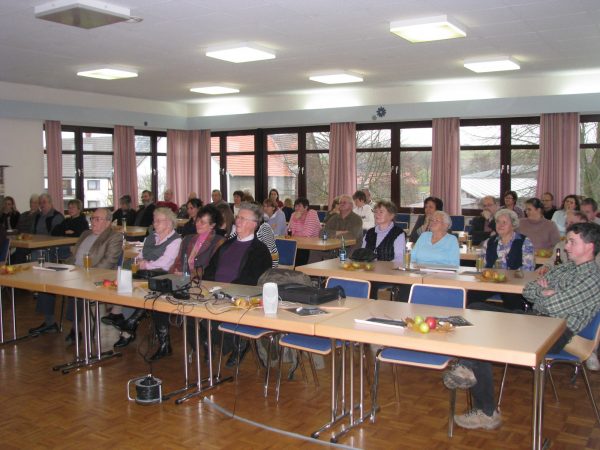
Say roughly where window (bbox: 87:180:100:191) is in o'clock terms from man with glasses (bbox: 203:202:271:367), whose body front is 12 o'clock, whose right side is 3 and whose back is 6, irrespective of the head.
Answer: The window is roughly at 4 o'clock from the man with glasses.

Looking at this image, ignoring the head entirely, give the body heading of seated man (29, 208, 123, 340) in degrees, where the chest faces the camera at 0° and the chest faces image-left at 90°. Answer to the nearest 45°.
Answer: approximately 45°

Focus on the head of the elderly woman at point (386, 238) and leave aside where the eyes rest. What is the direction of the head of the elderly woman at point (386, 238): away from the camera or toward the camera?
toward the camera

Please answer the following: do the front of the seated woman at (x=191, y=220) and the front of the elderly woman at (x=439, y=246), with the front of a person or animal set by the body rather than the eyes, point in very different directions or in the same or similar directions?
same or similar directions

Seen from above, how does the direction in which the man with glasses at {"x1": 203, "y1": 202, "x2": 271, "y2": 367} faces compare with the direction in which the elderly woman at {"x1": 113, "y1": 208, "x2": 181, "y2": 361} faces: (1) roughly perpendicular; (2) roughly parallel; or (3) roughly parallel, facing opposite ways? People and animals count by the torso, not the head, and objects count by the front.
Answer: roughly parallel

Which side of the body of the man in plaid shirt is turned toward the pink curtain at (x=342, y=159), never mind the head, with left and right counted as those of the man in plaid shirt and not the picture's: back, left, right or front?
right

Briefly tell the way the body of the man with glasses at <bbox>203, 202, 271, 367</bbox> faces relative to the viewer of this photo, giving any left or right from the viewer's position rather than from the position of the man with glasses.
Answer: facing the viewer and to the left of the viewer

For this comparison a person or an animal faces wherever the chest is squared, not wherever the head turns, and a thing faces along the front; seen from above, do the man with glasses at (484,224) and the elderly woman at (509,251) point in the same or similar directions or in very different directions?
same or similar directions

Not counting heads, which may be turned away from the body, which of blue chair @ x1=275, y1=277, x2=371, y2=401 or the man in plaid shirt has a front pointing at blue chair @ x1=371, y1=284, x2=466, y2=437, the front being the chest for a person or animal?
the man in plaid shirt

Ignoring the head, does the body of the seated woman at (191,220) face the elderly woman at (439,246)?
no

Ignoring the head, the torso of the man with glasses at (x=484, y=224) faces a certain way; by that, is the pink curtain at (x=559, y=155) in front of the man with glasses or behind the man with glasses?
behind

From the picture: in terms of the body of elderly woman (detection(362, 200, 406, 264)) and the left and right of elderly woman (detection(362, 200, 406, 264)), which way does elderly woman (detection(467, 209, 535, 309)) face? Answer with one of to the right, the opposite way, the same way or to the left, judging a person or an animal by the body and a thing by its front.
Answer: the same way

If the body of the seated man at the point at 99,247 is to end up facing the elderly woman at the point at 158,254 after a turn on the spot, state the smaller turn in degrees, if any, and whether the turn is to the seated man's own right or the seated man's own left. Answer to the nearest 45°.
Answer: approximately 90° to the seated man's own left

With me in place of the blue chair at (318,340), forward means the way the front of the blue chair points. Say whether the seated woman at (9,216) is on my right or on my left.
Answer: on my right

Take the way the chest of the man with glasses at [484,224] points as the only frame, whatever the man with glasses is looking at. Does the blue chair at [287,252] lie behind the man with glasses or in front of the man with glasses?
in front

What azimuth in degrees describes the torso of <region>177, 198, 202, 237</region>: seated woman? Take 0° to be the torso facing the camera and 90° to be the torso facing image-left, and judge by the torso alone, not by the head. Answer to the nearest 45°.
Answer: approximately 45°

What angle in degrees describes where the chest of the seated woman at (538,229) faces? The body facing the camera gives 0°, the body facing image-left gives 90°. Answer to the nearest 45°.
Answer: approximately 45°

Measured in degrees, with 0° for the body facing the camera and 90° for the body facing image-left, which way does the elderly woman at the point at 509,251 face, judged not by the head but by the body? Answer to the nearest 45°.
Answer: approximately 45°

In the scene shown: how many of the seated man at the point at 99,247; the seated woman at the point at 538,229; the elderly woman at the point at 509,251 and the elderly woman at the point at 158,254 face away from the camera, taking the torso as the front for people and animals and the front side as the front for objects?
0

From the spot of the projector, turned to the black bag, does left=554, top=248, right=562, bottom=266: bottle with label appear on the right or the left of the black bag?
left

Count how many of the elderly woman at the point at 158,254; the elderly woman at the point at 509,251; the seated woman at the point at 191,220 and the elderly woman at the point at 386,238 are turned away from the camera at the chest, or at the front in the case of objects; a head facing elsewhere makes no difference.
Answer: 0

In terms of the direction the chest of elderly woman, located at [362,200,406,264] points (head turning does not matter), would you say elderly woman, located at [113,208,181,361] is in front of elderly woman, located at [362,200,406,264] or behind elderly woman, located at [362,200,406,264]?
in front

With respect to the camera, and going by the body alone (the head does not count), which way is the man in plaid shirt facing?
to the viewer's left
